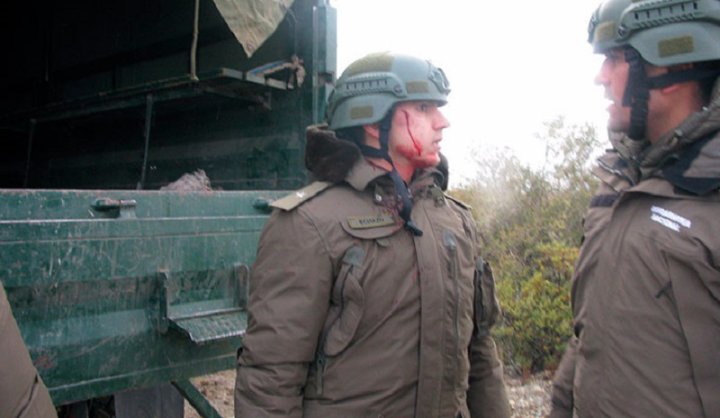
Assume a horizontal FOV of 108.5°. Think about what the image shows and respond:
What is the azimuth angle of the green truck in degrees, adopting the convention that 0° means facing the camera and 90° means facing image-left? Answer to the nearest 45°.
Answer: approximately 180°

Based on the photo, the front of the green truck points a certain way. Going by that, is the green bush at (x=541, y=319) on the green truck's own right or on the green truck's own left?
on the green truck's own right

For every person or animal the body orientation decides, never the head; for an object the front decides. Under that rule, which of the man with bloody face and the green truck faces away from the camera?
the green truck

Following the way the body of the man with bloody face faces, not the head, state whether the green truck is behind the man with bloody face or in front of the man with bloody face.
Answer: behind

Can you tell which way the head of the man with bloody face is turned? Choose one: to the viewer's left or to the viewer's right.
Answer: to the viewer's right

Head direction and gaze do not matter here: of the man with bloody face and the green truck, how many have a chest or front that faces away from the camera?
1
